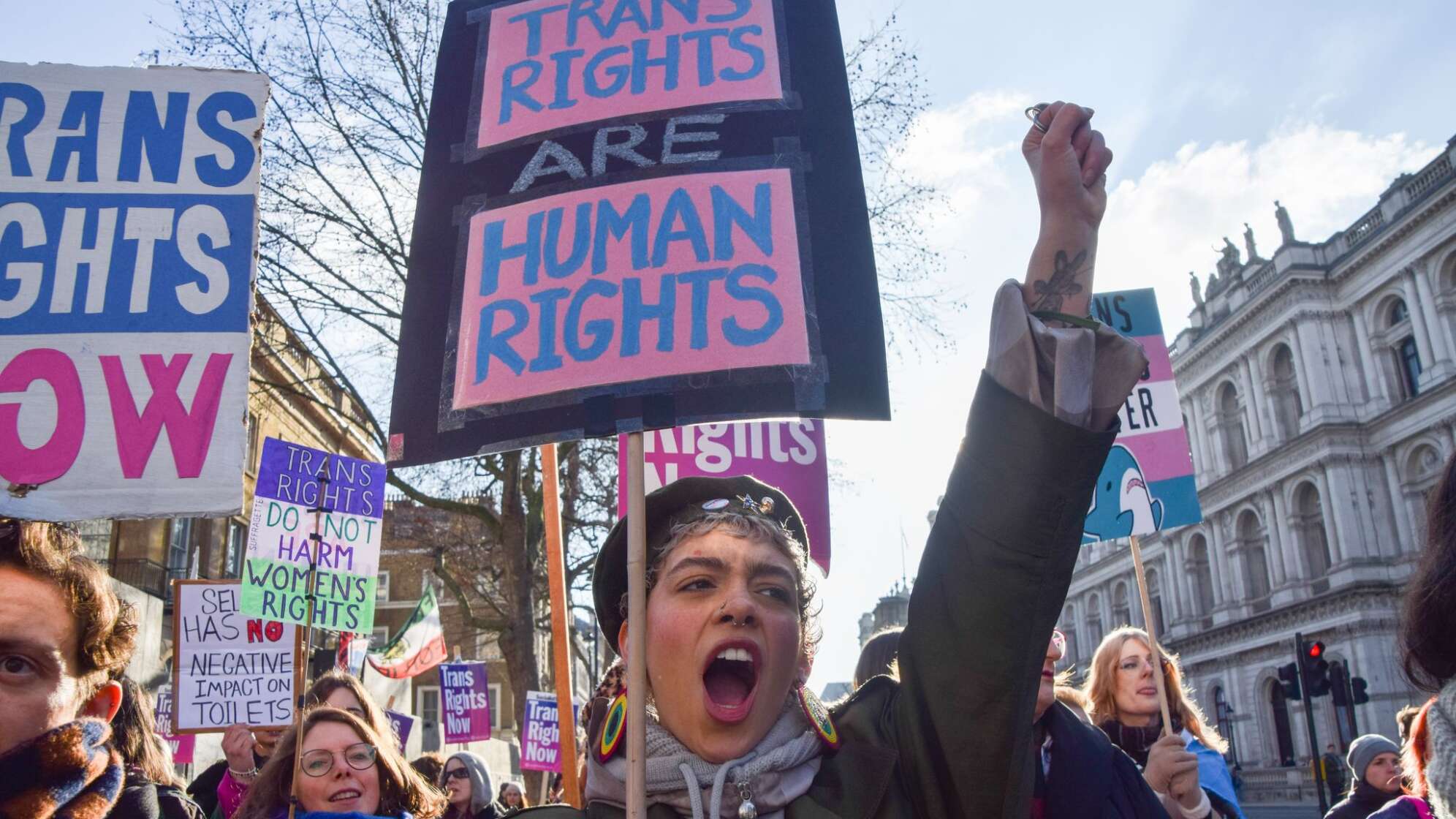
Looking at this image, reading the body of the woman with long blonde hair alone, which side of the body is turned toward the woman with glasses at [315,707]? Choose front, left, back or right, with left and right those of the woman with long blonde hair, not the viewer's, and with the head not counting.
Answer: right

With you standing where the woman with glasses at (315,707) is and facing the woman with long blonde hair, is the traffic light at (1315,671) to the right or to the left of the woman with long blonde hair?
left

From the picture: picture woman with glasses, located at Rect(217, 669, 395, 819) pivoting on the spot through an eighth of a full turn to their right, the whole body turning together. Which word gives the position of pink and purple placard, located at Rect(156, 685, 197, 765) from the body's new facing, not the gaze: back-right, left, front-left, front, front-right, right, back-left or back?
back-right

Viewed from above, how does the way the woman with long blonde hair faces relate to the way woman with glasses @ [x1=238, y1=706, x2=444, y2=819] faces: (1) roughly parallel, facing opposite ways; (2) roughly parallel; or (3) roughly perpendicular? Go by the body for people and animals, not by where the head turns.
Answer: roughly parallel

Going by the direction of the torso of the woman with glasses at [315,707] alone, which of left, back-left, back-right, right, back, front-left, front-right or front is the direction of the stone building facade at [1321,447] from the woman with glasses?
back-left

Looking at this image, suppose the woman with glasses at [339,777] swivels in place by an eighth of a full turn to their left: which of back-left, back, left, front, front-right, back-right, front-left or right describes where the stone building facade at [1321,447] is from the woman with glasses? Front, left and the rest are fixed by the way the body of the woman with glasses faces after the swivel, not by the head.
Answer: left

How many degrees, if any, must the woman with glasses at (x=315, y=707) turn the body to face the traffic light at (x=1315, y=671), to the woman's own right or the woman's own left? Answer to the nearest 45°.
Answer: approximately 135° to the woman's own left

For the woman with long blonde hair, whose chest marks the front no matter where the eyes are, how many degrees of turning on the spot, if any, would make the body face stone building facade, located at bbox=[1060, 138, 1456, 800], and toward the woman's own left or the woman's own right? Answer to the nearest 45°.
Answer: approximately 135° to the woman's own left

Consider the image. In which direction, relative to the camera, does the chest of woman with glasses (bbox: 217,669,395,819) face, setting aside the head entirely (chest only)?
toward the camera

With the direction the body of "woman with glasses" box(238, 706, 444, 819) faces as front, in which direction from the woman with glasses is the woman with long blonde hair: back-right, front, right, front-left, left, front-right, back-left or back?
left

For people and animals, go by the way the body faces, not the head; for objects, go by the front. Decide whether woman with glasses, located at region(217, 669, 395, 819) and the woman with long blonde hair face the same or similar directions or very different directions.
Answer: same or similar directions

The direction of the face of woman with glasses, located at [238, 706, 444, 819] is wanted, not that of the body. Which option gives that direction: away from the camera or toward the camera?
toward the camera

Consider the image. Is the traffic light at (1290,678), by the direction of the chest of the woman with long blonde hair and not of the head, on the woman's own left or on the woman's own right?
on the woman's own left

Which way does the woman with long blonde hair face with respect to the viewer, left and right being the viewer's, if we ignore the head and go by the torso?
facing the viewer and to the right of the viewer

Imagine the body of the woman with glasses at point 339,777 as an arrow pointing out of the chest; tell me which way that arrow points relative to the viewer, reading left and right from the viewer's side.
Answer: facing the viewer
